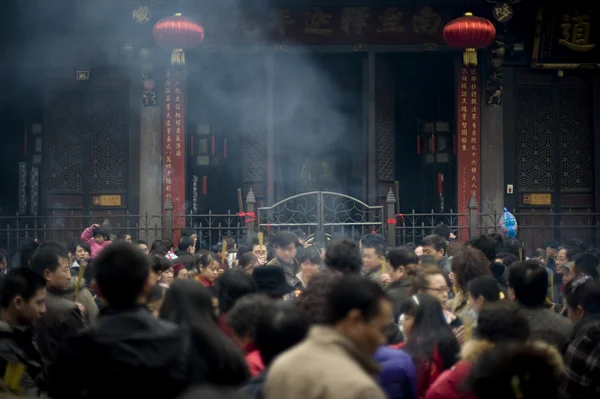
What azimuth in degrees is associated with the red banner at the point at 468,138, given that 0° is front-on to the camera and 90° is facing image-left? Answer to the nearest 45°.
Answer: approximately 0°

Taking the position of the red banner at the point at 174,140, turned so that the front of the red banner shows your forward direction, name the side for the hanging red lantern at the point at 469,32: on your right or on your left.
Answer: on your left

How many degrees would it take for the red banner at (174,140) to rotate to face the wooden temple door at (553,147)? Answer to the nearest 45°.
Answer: approximately 90° to its left

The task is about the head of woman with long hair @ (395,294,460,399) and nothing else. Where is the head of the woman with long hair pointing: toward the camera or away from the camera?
away from the camera

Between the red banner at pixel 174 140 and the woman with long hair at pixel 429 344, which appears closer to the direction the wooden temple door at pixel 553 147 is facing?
the woman with long hair

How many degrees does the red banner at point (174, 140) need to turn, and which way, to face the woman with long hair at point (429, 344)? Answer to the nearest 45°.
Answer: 0° — it already faces them
